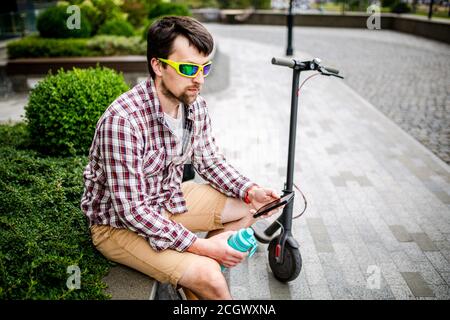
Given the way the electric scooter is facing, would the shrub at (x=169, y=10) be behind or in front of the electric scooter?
behind

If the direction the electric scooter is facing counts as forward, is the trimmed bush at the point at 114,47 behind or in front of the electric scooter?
behind

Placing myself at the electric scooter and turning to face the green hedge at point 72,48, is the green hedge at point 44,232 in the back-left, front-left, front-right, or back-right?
front-left

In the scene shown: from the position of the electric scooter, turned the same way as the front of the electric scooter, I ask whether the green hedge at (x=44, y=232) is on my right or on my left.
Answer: on my right

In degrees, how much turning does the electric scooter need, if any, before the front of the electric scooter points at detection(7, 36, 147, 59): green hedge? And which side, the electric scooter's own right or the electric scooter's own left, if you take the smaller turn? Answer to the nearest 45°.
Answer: approximately 180°

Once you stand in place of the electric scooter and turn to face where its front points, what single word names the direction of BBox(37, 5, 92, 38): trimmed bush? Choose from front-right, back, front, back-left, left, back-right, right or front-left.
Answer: back

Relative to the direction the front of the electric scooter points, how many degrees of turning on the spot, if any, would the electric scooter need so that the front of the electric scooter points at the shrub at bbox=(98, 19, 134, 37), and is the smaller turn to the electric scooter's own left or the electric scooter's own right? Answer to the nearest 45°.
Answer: approximately 180°

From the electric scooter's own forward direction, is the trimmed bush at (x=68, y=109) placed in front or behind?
behind

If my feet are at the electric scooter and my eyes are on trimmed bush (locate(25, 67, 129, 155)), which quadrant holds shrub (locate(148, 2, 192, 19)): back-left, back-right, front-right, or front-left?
front-right

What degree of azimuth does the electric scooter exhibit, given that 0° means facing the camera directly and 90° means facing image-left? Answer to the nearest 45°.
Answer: approximately 315°

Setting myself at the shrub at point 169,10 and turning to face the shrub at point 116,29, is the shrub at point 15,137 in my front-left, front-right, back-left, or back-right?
front-left
